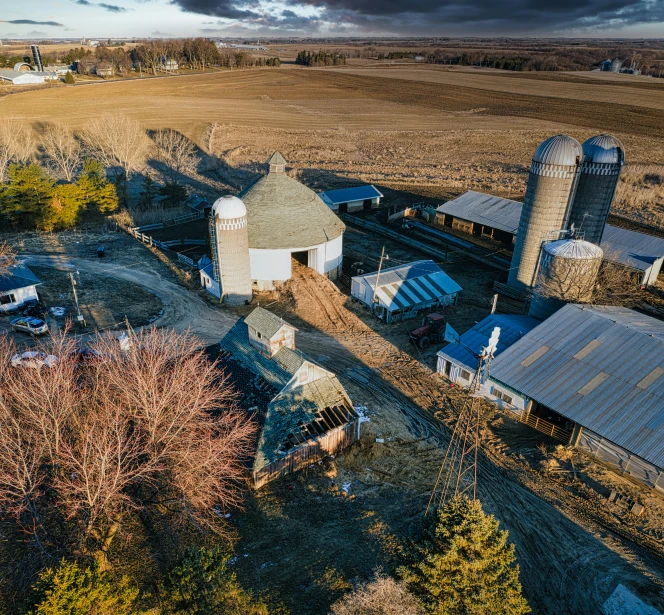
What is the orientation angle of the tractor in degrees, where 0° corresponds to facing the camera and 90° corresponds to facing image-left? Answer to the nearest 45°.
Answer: approximately 45°

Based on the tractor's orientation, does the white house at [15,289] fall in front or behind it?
in front

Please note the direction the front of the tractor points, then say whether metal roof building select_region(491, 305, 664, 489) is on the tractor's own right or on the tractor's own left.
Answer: on the tractor's own left

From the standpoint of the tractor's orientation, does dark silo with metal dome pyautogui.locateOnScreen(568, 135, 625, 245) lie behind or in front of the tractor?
behind

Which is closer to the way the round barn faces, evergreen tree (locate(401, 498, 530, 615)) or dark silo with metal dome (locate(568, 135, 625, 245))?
the evergreen tree

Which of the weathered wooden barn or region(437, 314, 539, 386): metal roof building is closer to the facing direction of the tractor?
the weathered wooden barn

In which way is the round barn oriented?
toward the camera

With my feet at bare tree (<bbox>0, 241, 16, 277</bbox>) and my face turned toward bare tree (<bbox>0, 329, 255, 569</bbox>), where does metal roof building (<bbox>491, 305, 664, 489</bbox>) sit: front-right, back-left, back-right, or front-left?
front-left

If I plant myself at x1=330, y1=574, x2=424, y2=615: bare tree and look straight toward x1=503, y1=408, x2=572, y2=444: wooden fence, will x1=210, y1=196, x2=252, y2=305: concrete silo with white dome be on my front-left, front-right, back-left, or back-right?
front-left

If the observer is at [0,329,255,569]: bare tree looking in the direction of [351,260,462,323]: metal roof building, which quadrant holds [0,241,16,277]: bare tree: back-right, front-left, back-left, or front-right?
front-left

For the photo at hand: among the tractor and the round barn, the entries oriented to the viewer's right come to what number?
0

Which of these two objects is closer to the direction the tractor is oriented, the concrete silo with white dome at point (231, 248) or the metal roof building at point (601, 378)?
the concrete silo with white dome

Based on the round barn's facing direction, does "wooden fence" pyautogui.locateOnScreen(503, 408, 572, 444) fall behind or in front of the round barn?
in front

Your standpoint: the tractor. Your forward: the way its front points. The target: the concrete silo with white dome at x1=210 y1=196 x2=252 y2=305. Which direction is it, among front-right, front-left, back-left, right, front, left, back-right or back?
front-right

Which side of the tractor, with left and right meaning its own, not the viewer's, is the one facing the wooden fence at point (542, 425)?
left

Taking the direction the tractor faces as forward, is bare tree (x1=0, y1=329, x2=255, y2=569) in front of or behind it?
in front
